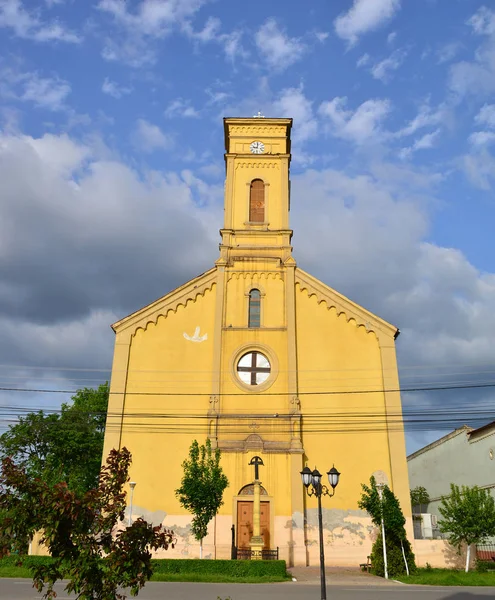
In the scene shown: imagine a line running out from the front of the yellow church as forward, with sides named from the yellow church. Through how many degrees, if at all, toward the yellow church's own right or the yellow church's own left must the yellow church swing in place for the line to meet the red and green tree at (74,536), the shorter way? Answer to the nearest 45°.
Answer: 0° — it already faces it

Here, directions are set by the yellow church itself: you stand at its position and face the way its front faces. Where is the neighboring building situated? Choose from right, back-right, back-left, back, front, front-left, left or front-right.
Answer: back-left

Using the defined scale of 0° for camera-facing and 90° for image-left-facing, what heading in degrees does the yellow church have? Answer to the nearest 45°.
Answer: approximately 0°

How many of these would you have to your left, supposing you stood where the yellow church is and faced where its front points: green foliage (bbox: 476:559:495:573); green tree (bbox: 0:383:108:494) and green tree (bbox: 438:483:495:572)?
2

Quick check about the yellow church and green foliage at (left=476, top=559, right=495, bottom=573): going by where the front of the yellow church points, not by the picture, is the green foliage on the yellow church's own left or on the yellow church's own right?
on the yellow church's own left

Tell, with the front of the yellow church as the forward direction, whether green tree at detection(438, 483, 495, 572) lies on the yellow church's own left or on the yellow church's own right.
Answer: on the yellow church's own left

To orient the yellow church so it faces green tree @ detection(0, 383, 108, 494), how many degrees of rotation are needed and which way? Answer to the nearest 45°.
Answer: approximately 135° to its right

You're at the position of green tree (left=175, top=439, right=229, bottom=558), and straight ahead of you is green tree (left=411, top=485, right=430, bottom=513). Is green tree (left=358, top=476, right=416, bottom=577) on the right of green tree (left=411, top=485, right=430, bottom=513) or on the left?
right
